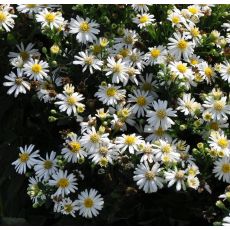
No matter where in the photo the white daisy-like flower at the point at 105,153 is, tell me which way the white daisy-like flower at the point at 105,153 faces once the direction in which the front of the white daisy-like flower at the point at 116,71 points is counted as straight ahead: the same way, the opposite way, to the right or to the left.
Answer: the same way

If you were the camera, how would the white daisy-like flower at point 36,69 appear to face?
facing the viewer

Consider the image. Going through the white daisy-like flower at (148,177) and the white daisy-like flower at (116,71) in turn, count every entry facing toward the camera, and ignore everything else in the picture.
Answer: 2

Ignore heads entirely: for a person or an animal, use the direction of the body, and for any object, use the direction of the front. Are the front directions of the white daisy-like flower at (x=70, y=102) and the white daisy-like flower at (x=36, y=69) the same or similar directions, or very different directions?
same or similar directions

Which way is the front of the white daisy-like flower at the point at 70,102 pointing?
toward the camera

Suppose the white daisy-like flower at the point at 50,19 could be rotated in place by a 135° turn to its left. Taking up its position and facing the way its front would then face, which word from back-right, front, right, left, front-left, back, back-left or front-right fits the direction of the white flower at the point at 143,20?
front-right

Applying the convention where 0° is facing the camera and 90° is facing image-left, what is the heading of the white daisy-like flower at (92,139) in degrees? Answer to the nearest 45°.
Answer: approximately 0°

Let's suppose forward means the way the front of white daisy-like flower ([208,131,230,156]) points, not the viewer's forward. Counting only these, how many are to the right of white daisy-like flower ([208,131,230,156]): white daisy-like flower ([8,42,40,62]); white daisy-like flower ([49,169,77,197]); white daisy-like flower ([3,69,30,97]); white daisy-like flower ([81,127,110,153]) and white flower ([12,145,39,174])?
5

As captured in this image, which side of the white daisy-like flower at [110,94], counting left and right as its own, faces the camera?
front

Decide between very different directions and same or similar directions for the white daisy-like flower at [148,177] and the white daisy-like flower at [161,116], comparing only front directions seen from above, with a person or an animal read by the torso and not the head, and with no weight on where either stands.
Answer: same or similar directions

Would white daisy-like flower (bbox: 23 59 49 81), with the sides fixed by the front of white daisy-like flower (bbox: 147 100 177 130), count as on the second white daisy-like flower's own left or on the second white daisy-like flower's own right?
on the second white daisy-like flower's own right

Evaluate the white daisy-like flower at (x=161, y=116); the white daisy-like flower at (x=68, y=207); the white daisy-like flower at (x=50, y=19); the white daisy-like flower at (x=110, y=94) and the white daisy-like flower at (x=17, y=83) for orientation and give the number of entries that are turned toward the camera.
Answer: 5
